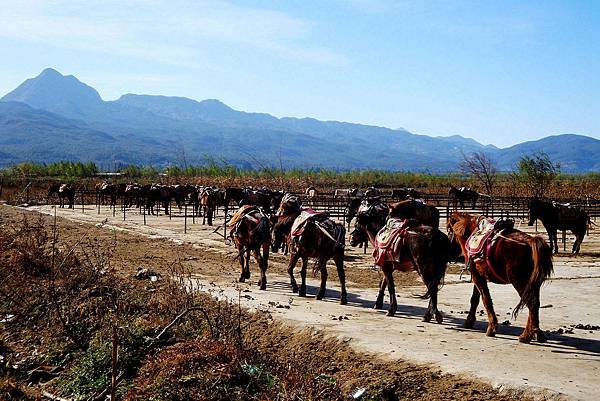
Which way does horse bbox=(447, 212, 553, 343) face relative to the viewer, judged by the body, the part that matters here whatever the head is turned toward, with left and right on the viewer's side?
facing away from the viewer and to the left of the viewer

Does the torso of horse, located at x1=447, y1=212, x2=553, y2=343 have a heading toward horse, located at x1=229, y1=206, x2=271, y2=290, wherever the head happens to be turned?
yes

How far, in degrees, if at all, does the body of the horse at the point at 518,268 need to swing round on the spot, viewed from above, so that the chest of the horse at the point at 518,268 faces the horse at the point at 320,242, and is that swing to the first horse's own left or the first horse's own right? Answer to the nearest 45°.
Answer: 0° — it already faces it

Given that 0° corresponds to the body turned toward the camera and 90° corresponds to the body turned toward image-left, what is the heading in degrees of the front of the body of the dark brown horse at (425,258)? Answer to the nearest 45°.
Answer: approximately 135°

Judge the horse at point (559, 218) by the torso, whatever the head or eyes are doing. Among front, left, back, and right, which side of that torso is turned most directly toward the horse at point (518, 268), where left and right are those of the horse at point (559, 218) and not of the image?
left

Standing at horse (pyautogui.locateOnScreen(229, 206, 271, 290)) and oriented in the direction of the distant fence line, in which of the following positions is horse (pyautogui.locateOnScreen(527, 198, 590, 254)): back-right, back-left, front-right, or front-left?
front-right

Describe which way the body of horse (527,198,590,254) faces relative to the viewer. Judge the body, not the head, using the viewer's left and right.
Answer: facing to the left of the viewer

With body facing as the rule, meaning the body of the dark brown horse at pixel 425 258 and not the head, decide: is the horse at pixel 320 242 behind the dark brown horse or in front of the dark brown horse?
in front

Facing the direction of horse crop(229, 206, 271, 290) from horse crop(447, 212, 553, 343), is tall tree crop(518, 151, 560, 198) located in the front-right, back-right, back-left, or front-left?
front-right
